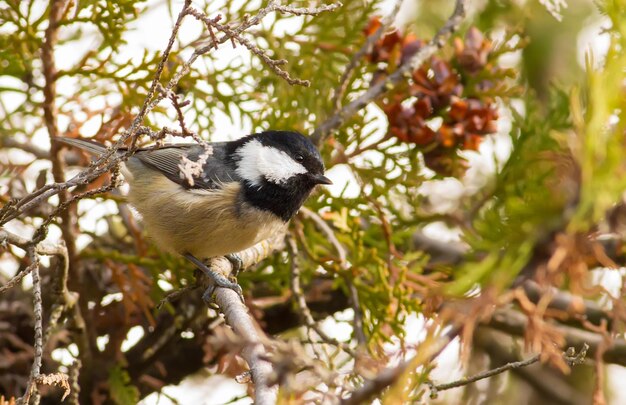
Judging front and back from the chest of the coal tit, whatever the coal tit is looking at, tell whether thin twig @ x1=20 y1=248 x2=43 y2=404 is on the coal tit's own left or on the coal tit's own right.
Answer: on the coal tit's own right

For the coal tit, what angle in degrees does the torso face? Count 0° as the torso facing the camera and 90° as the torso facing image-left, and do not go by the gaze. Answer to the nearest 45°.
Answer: approximately 270°

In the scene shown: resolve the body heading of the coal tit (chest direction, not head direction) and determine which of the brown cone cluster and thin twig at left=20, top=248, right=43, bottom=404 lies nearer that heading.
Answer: the brown cone cluster

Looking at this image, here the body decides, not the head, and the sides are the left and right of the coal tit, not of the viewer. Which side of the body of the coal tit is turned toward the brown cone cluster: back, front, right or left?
front
